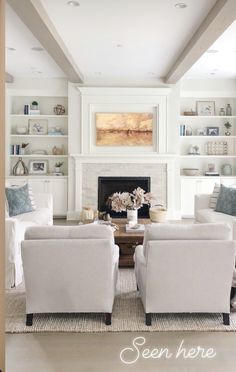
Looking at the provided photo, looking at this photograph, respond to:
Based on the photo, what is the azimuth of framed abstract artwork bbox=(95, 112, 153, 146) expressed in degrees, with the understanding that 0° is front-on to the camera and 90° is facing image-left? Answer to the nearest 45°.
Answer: approximately 0°

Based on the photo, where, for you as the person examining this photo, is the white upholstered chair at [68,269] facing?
facing away from the viewer

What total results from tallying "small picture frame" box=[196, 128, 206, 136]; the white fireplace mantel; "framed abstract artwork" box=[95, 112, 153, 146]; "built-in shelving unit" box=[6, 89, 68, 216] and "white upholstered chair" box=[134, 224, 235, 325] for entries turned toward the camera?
4

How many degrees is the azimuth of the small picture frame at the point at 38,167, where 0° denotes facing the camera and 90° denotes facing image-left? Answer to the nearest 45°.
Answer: approximately 0°

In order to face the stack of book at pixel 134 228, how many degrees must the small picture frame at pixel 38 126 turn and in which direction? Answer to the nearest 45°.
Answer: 0° — it already faces it

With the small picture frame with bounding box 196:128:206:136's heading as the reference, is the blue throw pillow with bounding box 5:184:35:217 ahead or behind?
ahead

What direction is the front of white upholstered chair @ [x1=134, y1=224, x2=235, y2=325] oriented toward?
away from the camera

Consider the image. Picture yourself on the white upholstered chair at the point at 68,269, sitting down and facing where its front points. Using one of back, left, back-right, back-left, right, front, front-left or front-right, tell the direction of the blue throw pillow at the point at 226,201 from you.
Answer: front-right

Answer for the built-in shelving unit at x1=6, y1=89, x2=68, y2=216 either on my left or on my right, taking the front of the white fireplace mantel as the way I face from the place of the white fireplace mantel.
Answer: on my right

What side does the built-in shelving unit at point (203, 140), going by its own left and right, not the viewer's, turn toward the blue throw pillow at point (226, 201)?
front

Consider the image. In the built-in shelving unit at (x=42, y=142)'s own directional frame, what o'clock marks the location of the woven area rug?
The woven area rug is roughly at 12 o'clock from the built-in shelving unit.

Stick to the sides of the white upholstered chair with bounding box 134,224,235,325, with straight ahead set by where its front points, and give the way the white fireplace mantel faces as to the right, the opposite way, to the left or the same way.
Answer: the opposite way

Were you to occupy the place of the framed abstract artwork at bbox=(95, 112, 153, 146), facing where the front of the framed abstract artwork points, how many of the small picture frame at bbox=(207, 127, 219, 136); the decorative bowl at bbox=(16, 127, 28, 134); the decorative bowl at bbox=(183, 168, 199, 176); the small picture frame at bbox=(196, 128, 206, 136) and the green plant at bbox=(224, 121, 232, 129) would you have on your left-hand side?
4

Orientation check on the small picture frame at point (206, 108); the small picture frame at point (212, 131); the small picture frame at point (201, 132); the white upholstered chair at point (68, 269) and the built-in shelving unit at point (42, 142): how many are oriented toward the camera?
4
